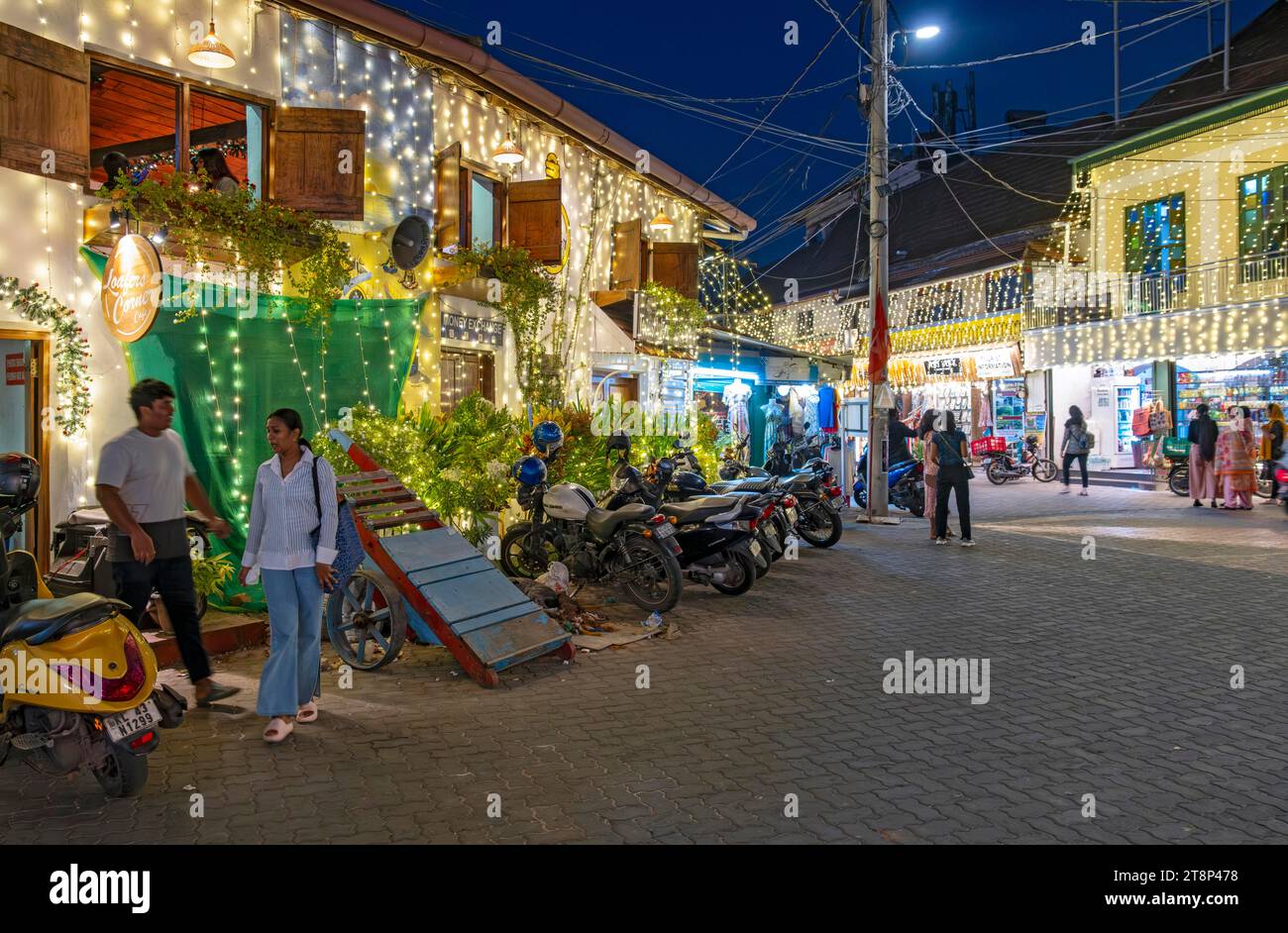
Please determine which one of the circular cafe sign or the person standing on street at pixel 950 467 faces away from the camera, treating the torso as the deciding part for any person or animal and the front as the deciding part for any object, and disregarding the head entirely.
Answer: the person standing on street

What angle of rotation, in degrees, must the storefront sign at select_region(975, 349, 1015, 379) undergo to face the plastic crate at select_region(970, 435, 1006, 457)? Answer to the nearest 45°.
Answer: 0° — it already faces it

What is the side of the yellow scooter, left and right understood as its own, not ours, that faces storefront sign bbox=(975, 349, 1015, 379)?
right

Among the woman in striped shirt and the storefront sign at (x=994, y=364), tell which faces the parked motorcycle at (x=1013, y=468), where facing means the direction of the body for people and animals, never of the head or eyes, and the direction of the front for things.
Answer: the storefront sign

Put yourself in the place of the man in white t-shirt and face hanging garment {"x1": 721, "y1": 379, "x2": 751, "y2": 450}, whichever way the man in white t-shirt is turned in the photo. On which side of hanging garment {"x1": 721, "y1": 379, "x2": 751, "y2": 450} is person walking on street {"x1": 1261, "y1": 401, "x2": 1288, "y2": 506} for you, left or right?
right

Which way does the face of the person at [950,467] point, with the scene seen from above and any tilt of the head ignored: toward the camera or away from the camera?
away from the camera

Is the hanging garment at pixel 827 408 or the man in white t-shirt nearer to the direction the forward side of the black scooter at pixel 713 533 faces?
the hanging garment

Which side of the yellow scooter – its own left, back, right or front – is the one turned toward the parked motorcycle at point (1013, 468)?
right
